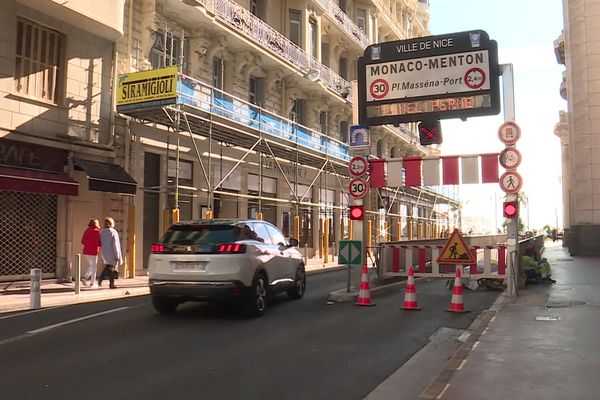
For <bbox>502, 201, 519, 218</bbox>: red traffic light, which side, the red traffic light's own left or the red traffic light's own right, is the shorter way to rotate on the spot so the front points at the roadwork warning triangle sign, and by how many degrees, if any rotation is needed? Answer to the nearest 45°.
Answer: approximately 90° to the red traffic light's own right

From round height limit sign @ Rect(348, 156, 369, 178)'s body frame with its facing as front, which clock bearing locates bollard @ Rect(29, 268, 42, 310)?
The bollard is roughly at 2 o'clock from the round height limit sign.

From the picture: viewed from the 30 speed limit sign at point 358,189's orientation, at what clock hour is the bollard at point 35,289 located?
The bollard is roughly at 2 o'clock from the 30 speed limit sign.

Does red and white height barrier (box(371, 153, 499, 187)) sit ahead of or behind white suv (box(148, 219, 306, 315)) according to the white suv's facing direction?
ahead

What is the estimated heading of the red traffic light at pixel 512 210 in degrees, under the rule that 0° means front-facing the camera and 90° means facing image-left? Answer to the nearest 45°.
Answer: approximately 0°

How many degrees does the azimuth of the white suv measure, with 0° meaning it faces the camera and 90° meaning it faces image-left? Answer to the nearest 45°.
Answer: approximately 225°

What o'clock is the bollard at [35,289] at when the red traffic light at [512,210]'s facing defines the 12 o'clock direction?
The bollard is roughly at 2 o'clock from the red traffic light.

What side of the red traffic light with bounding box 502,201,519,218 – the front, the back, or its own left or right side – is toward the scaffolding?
right

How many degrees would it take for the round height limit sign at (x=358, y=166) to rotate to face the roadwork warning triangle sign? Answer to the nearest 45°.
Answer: approximately 90° to its left

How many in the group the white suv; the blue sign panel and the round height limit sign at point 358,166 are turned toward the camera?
2

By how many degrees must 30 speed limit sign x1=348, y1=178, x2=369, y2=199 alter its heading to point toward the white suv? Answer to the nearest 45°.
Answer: approximately 45° to its right
